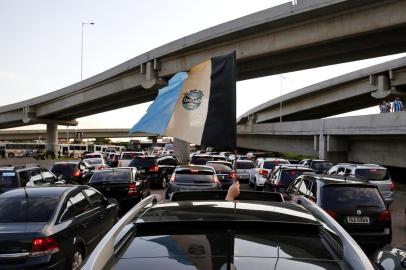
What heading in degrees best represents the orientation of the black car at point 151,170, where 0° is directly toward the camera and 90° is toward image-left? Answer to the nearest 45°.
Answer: approximately 225°

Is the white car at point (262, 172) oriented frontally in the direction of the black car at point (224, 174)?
no

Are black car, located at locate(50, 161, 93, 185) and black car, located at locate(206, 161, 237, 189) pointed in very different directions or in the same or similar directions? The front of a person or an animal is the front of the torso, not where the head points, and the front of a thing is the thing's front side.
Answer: same or similar directions

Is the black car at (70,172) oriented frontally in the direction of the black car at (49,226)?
no

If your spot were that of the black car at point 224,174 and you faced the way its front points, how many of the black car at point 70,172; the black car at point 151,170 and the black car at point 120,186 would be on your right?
0

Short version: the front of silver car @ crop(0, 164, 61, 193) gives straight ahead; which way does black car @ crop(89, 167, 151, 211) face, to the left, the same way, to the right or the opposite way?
the same way

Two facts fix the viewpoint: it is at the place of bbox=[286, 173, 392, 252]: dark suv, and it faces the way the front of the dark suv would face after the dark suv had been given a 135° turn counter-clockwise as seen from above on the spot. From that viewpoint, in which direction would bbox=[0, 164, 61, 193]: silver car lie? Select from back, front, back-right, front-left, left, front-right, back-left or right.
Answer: right

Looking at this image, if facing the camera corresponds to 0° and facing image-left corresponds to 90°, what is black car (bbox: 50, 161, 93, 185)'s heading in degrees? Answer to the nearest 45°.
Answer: approximately 225°

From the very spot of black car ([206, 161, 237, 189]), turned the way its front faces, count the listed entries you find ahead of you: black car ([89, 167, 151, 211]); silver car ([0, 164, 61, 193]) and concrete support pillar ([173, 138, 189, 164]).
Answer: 1

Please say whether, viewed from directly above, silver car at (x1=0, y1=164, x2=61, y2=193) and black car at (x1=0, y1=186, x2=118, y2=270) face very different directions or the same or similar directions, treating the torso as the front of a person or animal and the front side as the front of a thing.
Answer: same or similar directions

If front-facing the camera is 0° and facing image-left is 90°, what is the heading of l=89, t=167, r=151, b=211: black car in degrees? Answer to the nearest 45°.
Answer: approximately 225°

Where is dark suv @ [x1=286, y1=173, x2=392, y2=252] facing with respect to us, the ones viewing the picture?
facing away from the viewer and to the left of the viewer

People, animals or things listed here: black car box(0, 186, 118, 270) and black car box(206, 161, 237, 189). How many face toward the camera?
0

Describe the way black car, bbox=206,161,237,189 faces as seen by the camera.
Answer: facing away from the viewer
